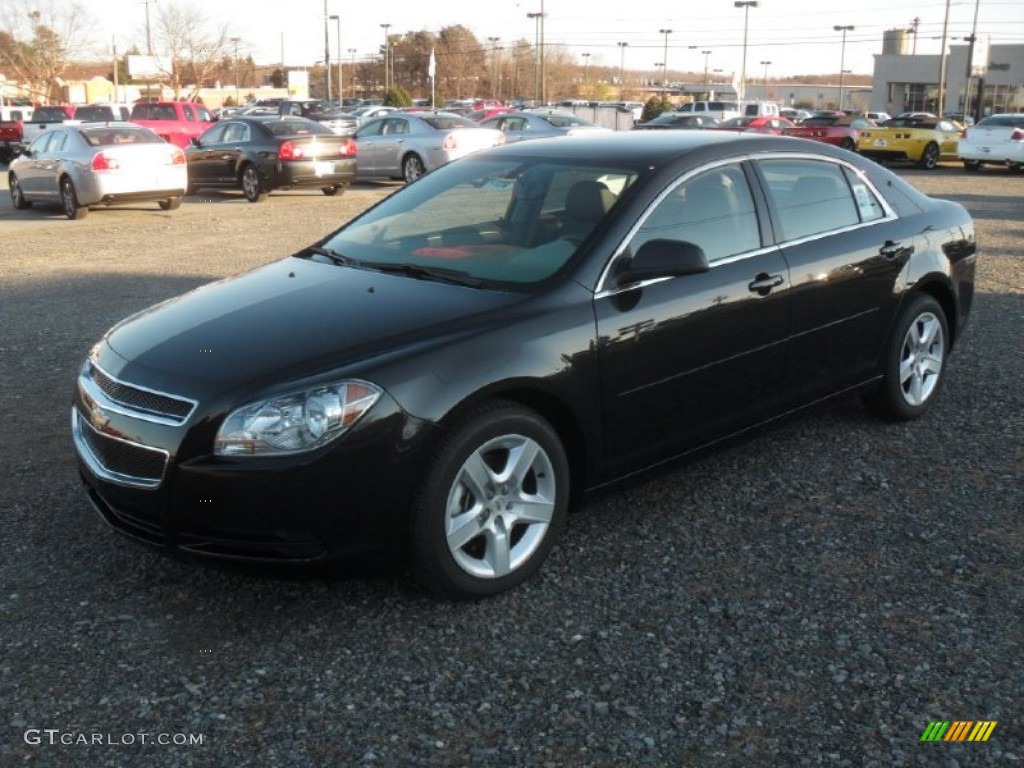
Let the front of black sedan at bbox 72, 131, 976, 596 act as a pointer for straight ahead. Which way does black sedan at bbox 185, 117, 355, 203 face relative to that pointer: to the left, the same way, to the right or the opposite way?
to the right

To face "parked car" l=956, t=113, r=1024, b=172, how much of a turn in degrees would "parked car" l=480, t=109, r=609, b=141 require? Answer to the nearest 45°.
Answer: approximately 135° to its right

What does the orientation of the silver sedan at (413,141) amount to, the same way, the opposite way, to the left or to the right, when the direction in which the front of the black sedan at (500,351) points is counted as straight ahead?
to the right

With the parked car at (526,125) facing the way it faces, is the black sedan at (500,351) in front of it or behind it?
behind

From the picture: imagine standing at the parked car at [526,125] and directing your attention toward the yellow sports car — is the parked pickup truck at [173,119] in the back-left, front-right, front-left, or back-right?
back-left

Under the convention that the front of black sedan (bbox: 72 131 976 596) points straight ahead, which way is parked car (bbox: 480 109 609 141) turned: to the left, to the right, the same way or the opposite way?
to the right

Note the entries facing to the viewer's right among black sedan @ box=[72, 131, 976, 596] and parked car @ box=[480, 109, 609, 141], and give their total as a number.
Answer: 0

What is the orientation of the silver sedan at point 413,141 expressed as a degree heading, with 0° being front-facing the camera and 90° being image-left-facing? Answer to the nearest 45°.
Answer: approximately 135°

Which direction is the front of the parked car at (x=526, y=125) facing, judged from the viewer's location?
facing away from the viewer and to the left of the viewer

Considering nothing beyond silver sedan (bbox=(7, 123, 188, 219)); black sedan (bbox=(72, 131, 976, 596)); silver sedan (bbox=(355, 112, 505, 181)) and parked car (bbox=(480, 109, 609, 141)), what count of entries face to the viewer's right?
0

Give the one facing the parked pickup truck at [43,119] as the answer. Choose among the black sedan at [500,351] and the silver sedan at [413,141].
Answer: the silver sedan

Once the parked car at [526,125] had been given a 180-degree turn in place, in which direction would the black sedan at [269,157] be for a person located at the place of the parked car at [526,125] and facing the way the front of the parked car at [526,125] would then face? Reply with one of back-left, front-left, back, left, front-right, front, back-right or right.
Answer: right

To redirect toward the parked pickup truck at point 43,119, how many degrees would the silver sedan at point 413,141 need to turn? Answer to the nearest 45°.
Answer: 0° — it already faces it

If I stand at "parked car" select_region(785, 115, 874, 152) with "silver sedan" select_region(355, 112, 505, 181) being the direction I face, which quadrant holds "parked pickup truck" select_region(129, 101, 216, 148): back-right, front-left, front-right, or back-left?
front-right

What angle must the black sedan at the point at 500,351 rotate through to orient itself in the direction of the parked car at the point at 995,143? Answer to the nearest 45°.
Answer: approximately 180°
